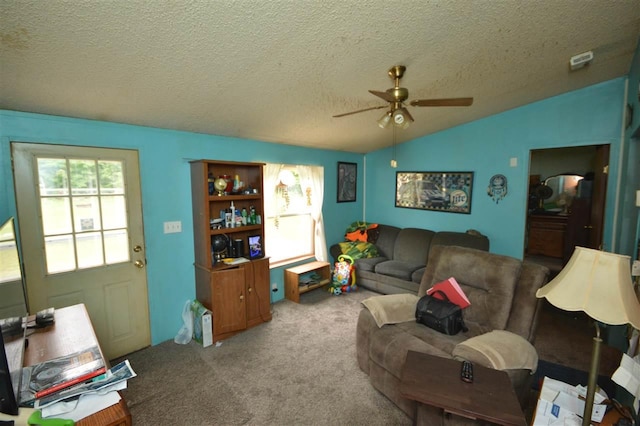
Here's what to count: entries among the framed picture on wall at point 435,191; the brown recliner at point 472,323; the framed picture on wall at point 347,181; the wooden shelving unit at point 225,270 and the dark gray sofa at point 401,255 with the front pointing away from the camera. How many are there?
0

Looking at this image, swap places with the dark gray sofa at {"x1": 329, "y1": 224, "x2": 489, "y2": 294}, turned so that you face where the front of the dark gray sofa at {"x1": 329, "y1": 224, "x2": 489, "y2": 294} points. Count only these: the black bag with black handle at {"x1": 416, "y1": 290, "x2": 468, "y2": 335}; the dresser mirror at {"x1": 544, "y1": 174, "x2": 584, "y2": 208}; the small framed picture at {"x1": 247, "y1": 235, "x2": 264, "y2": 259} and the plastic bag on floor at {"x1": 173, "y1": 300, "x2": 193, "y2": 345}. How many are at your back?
1

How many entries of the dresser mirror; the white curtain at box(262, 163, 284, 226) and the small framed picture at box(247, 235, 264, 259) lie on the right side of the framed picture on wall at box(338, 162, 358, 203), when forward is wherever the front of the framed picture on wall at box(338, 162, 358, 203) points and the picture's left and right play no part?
2

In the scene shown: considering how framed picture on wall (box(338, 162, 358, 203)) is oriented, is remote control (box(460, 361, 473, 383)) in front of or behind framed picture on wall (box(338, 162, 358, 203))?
in front

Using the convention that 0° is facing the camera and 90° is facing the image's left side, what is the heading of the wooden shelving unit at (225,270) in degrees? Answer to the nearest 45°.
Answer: approximately 315°

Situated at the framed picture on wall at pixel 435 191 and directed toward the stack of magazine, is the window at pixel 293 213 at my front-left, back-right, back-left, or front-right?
front-right

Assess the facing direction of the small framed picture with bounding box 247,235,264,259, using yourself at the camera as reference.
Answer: facing the viewer and to the right of the viewer

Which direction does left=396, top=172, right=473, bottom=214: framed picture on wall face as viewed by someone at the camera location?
facing the viewer and to the left of the viewer

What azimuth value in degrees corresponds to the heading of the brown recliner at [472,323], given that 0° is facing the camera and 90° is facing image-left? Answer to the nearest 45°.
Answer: approximately 45°

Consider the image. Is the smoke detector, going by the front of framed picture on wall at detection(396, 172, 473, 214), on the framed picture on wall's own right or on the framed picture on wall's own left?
on the framed picture on wall's own left

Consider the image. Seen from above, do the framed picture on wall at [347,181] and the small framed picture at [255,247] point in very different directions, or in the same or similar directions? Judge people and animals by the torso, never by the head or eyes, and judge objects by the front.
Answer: same or similar directions

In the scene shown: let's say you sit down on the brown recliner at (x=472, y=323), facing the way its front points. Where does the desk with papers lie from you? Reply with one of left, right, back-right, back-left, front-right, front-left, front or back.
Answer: front
